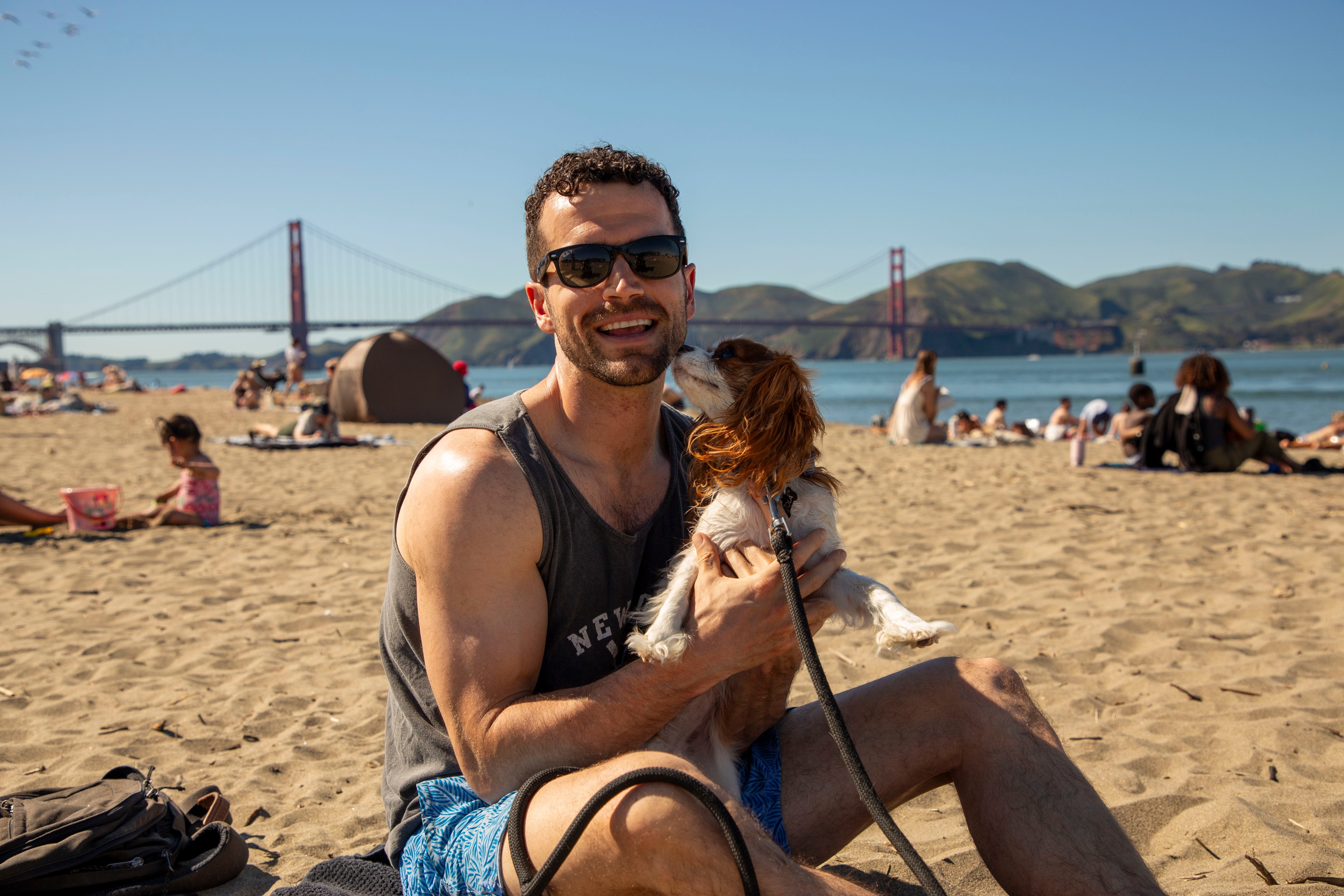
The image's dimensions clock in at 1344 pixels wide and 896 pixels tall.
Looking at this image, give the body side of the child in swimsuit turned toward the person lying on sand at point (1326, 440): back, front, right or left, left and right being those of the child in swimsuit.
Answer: back

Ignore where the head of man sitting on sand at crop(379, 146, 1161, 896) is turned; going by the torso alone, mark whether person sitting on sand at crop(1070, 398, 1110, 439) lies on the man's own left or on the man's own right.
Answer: on the man's own left

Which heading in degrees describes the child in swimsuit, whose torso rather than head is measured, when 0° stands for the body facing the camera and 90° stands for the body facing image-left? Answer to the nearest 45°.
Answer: approximately 90°

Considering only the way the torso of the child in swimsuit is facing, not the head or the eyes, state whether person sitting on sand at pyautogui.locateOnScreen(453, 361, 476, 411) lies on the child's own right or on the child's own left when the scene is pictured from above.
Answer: on the child's own right

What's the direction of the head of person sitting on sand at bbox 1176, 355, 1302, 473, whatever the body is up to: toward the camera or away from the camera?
away from the camera

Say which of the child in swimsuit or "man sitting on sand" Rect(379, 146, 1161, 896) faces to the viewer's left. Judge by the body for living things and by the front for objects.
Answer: the child in swimsuit

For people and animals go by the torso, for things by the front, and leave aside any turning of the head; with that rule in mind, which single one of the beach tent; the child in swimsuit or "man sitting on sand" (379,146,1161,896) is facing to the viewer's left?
the child in swimsuit

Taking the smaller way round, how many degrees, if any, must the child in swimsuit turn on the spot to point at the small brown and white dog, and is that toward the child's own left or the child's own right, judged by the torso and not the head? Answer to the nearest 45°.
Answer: approximately 90° to the child's own left

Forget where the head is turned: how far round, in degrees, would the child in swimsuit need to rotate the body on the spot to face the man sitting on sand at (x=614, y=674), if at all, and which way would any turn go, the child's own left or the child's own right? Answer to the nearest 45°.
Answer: approximately 90° to the child's own left

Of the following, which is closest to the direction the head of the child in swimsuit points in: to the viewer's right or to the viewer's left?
to the viewer's left

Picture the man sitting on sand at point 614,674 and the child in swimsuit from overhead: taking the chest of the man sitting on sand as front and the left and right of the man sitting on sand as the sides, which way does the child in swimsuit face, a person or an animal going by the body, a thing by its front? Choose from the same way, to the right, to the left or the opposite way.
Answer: to the right

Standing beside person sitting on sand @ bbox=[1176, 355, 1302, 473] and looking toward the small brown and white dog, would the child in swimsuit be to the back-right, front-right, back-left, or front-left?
front-right

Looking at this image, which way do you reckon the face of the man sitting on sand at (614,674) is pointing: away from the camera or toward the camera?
toward the camera

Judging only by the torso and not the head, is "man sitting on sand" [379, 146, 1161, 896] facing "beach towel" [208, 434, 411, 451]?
no

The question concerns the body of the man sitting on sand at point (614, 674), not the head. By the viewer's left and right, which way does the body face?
facing the viewer and to the right of the viewer
